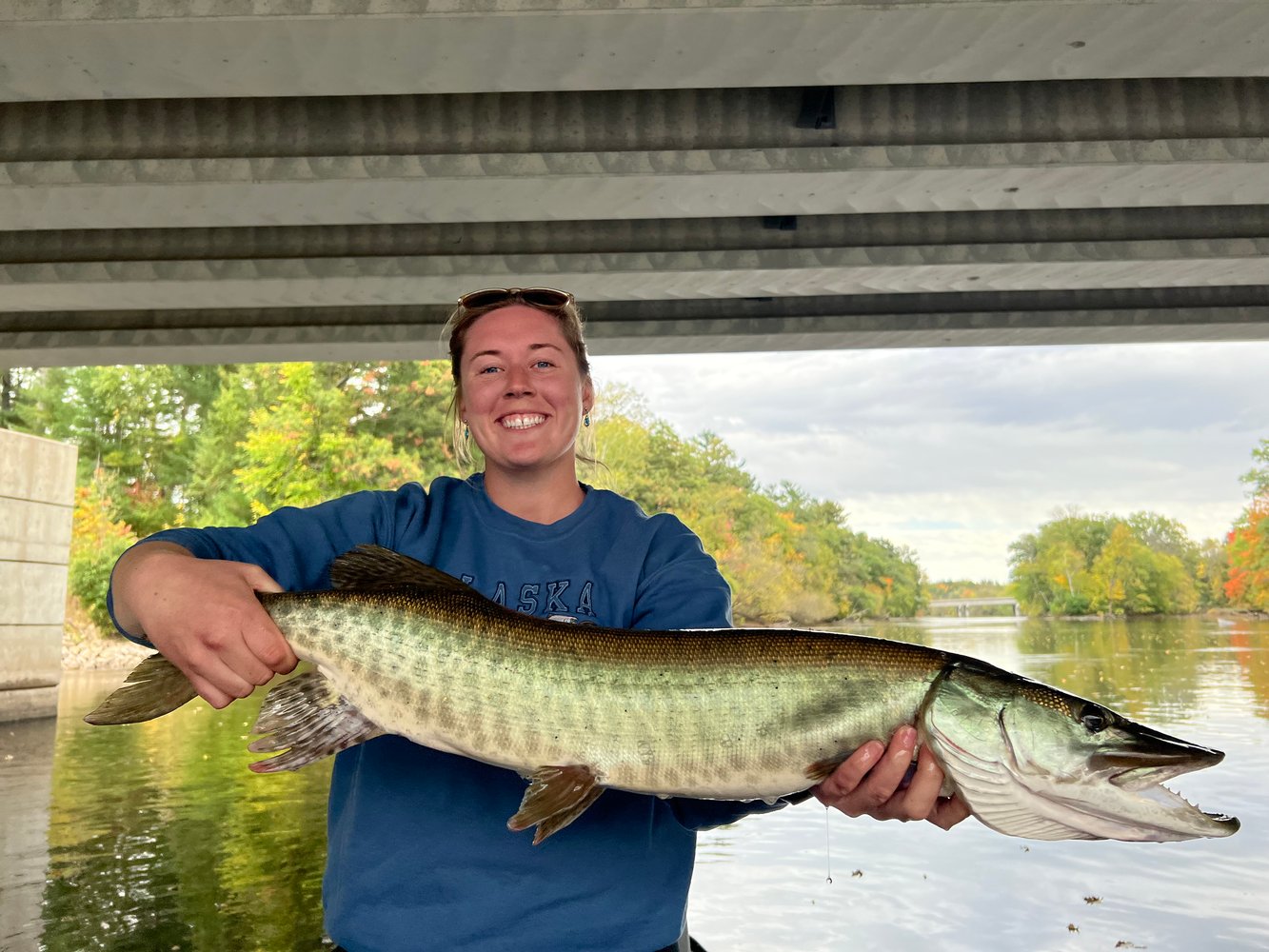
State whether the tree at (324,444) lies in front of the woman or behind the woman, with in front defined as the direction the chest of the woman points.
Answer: behind

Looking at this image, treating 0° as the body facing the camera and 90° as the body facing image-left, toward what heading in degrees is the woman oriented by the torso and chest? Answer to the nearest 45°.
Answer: approximately 0°

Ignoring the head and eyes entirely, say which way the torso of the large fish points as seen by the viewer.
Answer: to the viewer's right

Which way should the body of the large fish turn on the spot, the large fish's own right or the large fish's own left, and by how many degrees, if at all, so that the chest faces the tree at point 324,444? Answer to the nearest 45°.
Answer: approximately 90° to the large fish's own left
